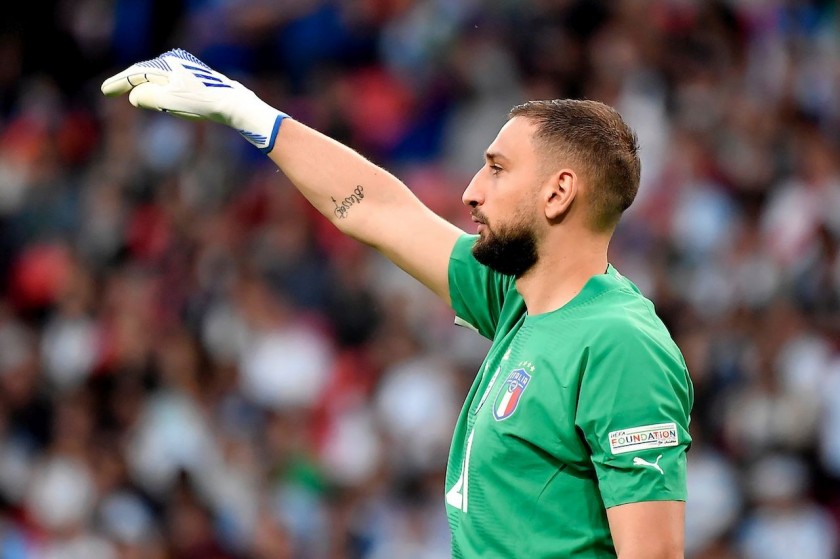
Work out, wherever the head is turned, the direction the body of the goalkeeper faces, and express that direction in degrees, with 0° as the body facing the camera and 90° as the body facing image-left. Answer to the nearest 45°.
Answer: approximately 90°

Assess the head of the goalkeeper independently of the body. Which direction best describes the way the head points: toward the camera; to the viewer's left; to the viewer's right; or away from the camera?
to the viewer's left
